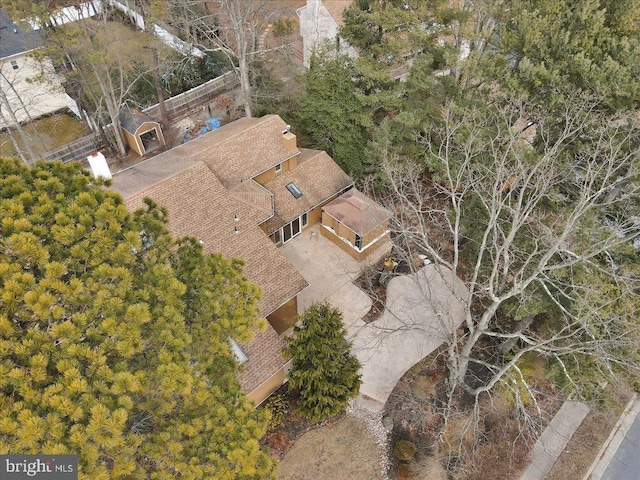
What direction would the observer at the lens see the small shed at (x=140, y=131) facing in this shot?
facing the viewer and to the right of the viewer

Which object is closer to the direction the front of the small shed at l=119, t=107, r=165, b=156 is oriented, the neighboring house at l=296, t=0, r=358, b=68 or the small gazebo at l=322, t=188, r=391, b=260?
the small gazebo

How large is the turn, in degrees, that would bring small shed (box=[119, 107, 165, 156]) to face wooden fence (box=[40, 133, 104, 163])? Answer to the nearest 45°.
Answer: approximately 135° to its right

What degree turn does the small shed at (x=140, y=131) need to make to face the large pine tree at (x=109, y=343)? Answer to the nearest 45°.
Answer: approximately 45° to its right

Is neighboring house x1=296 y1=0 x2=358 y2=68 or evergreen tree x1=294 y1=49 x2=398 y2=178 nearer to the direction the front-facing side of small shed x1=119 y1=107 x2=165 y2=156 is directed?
the evergreen tree

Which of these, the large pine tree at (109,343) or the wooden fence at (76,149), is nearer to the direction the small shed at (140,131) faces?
the large pine tree

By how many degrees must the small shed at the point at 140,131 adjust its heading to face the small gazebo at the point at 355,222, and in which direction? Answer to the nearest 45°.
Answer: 0° — it already faces it

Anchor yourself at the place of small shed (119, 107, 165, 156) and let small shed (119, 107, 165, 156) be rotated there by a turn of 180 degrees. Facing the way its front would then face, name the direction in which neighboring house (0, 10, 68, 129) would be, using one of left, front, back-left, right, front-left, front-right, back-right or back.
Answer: front

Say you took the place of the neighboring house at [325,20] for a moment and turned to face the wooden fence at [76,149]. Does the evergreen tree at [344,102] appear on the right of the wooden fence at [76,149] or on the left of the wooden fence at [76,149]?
left
